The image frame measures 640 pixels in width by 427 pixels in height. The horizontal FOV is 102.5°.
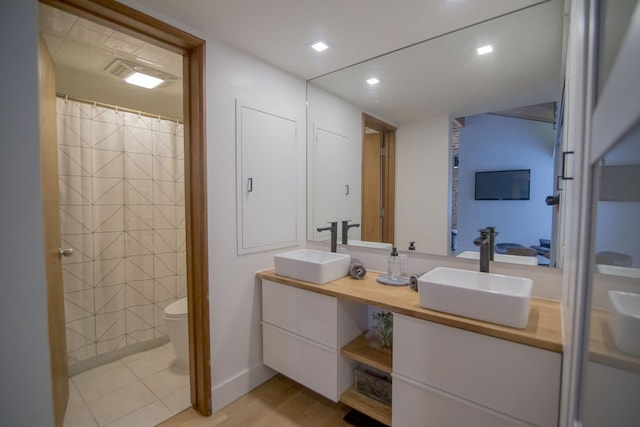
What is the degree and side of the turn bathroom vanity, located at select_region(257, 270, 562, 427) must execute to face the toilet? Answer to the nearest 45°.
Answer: approximately 45° to its right

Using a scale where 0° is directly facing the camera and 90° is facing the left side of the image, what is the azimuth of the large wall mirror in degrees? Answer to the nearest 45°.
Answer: approximately 45°

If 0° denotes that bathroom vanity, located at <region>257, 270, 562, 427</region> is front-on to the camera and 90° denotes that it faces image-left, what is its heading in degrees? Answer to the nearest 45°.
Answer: approximately 45°
